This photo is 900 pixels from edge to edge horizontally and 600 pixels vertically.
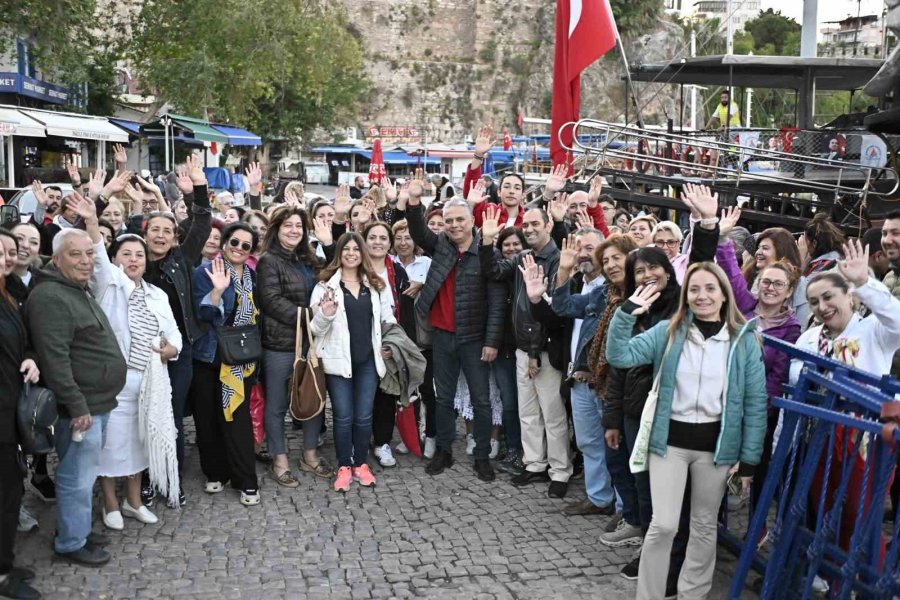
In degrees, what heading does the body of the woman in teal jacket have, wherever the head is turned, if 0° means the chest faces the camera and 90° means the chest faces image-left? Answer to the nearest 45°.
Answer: approximately 0°

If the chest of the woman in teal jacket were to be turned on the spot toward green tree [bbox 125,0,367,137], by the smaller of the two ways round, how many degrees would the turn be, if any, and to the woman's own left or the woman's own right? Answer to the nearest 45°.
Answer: approximately 135° to the woman's own right

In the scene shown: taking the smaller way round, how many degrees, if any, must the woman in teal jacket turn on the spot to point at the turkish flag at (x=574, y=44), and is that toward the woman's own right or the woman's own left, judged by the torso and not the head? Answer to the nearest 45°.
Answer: approximately 180°

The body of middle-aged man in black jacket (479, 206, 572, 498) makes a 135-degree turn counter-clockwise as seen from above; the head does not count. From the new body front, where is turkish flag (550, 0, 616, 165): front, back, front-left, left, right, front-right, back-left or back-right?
left

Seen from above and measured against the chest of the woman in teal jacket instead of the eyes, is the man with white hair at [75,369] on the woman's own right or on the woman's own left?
on the woman's own right

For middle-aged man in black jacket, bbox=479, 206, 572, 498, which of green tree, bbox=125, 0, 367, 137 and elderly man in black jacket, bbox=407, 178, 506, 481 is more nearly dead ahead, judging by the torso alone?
the elderly man in black jacket

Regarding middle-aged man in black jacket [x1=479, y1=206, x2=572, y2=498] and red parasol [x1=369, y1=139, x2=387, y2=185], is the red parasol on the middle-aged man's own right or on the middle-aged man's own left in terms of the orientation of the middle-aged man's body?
on the middle-aged man's own right

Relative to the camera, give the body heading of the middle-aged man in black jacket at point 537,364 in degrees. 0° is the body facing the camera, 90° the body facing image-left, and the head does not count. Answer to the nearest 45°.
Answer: approximately 45°

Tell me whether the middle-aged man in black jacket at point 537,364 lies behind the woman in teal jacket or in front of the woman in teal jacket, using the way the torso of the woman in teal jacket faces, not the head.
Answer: behind
